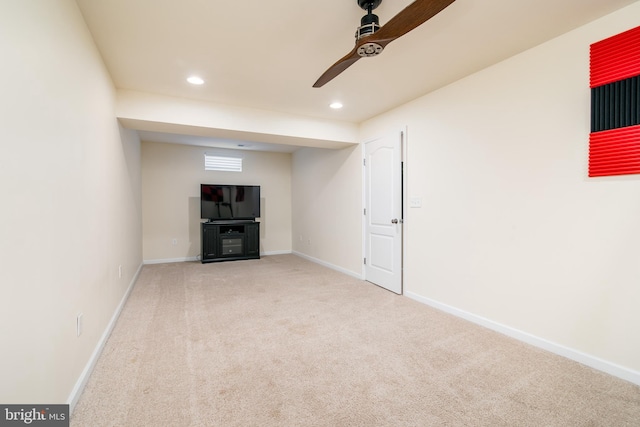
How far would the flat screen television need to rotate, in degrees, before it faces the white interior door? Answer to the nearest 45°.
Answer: approximately 45° to its left

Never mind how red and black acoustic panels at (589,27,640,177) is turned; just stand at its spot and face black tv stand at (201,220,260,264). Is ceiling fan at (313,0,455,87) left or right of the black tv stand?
left

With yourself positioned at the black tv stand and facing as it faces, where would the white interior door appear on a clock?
The white interior door is roughly at 11 o'clock from the black tv stand.

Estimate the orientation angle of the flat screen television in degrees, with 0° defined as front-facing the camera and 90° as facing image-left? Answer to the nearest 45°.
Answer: approximately 0°

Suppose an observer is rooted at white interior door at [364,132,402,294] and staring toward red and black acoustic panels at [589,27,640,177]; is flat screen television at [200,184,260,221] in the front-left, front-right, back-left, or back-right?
back-right

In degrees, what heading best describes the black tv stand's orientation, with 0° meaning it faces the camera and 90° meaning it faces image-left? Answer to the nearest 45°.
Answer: approximately 0°

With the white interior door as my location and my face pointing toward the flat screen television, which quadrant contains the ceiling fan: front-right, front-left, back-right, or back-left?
back-left
